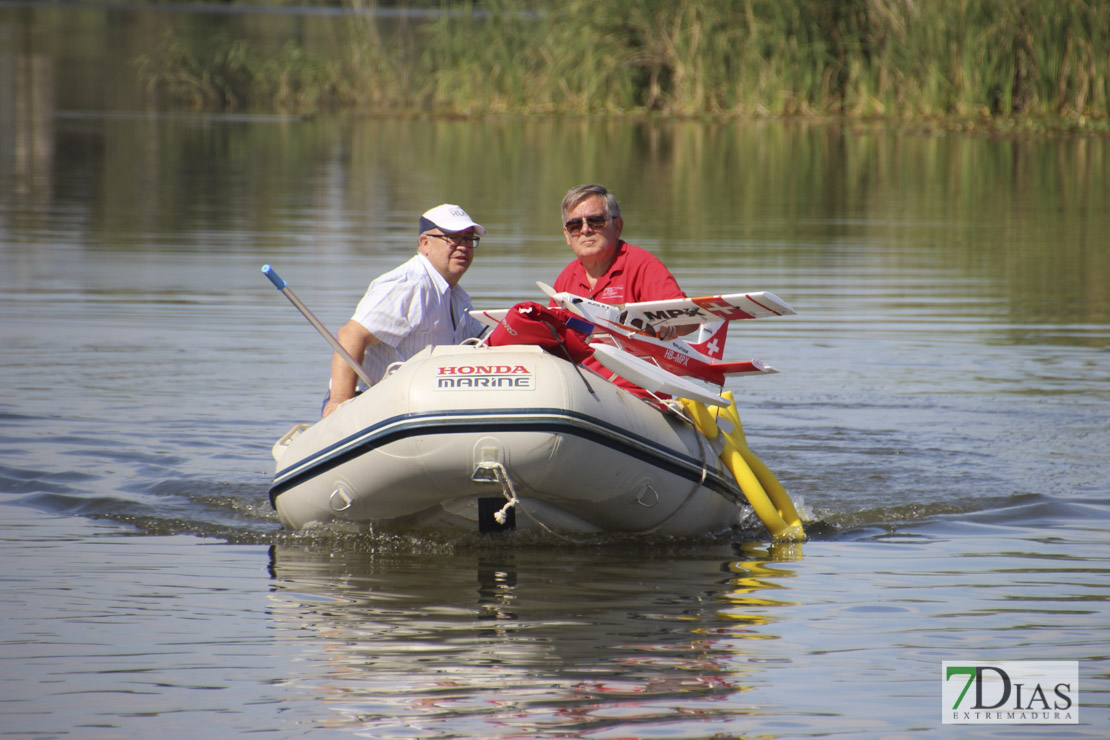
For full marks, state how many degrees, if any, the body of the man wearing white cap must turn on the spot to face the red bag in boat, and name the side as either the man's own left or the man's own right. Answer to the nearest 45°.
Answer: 0° — they already face it

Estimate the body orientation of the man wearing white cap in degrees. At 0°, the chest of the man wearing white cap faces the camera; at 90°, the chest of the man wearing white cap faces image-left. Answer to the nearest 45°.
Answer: approximately 315°

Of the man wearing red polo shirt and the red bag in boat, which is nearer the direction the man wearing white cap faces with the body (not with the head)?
the red bag in boat

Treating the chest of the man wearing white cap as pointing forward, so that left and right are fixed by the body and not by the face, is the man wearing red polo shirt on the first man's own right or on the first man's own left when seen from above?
on the first man's own left

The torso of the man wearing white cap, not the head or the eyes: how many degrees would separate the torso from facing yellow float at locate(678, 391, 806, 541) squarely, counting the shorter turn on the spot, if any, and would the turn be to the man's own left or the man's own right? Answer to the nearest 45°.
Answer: approximately 45° to the man's own left
